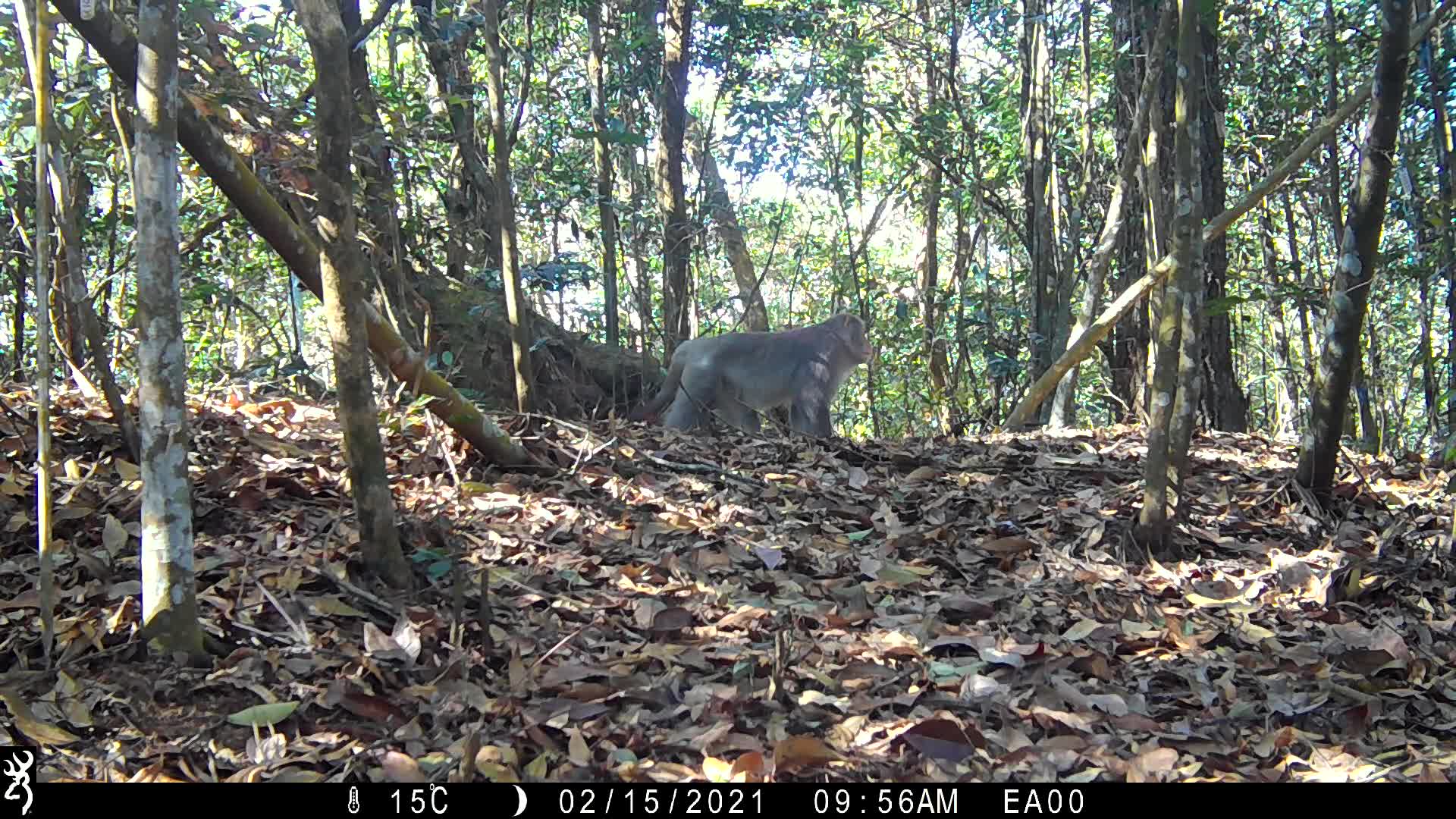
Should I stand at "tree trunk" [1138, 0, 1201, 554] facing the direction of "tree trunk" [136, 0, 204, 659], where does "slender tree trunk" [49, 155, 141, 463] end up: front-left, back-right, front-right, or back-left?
front-right

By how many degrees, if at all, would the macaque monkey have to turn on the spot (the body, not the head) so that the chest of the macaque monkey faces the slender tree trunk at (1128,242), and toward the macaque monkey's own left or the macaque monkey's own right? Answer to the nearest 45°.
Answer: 0° — it already faces it

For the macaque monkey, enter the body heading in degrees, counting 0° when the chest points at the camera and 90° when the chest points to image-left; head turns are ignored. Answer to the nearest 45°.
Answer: approximately 270°

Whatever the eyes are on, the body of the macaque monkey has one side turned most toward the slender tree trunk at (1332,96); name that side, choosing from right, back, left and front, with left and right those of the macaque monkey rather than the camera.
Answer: front

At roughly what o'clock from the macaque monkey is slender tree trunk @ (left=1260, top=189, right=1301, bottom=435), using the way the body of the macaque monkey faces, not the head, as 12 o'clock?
The slender tree trunk is roughly at 11 o'clock from the macaque monkey.

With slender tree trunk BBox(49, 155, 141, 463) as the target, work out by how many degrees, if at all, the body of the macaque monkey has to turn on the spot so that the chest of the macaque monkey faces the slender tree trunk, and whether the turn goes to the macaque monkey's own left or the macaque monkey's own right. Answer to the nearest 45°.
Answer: approximately 135° to the macaque monkey's own right

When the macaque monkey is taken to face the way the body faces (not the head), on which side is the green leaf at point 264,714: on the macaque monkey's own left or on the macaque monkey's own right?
on the macaque monkey's own right

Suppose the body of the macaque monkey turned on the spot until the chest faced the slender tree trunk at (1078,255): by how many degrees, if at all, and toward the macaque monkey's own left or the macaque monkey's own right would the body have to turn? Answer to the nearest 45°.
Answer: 0° — it already faces it

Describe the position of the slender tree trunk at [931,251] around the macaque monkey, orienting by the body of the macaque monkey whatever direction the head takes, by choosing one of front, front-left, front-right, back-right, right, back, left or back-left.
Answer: front-left

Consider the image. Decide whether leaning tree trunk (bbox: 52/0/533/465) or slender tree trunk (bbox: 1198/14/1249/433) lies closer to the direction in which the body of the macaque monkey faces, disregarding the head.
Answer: the slender tree trunk

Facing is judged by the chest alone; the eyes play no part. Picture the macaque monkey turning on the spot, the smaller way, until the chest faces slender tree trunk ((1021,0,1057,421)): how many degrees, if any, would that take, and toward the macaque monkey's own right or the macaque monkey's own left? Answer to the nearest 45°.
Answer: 0° — it already faces it

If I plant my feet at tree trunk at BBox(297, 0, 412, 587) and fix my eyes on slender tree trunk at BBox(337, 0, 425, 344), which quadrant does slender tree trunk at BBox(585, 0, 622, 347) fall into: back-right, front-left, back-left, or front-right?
front-right

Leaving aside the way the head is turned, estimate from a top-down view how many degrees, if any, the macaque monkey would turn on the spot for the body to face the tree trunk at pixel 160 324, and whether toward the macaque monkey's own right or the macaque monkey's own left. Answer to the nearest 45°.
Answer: approximately 90° to the macaque monkey's own right
